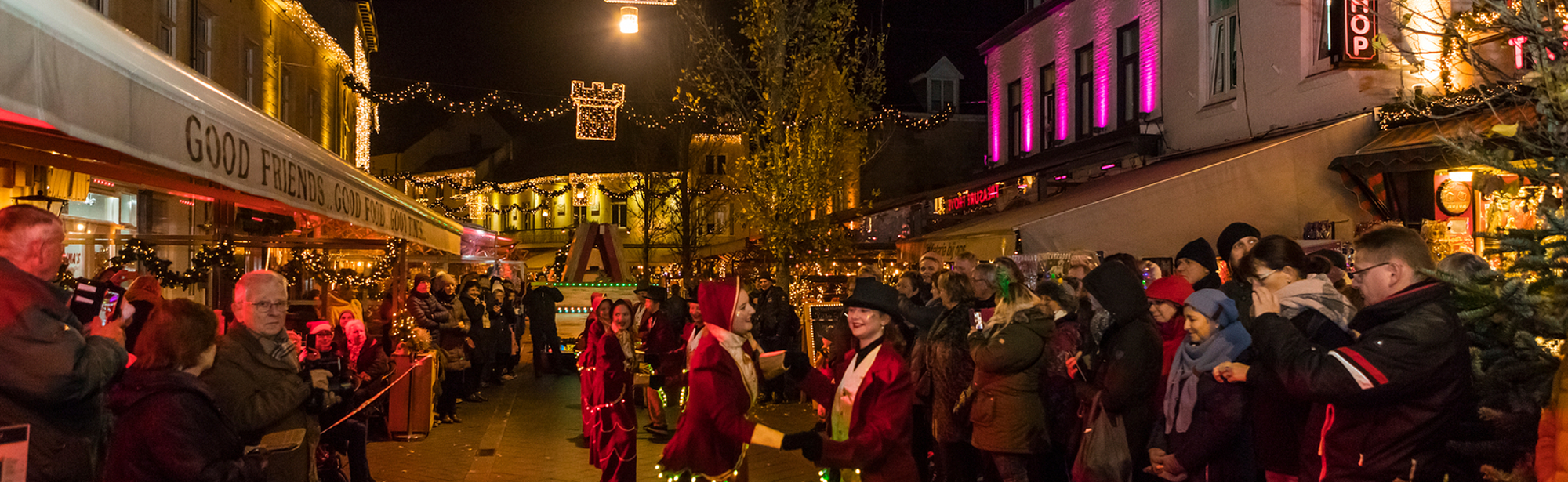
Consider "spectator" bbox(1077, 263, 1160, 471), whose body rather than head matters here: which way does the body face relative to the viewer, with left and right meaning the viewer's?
facing to the left of the viewer

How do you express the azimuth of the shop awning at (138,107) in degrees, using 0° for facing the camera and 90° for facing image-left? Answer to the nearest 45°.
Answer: approximately 315°

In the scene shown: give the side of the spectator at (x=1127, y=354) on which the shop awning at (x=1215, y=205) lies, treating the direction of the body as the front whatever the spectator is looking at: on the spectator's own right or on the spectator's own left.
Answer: on the spectator's own right

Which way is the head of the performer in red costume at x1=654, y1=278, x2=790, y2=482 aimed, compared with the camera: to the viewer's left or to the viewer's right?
to the viewer's right

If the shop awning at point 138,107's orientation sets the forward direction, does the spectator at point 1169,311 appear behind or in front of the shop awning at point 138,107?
in front

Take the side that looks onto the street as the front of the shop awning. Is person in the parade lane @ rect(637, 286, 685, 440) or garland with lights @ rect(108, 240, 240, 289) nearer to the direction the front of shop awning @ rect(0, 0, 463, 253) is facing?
the person in the parade lane

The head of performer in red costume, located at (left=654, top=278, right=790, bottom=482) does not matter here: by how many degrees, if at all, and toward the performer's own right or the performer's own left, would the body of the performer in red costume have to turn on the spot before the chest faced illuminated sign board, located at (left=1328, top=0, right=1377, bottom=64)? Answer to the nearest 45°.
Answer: approximately 45° to the performer's own left

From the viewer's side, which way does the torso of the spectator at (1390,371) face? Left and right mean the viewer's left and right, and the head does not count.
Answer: facing to the left of the viewer

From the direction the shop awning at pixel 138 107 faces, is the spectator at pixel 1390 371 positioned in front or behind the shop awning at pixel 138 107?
in front

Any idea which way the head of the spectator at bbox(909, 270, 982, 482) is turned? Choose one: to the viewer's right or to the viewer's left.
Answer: to the viewer's left

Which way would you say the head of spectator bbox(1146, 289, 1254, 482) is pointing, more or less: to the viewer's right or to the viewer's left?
to the viewer's left
